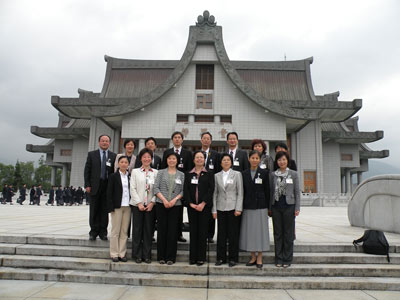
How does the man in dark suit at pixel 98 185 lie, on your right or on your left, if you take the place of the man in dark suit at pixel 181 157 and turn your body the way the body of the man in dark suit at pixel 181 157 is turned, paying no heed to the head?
on your right

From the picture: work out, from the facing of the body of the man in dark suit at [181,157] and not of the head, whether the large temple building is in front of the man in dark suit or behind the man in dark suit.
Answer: behind

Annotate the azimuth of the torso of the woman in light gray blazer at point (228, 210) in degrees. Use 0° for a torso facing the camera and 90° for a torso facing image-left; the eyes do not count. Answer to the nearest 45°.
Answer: approximately 0°

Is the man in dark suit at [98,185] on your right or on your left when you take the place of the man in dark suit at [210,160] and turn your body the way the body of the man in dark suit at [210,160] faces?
on your right

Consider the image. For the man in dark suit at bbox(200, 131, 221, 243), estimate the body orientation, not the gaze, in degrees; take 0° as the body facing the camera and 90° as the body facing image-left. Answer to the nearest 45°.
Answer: approximately 0°

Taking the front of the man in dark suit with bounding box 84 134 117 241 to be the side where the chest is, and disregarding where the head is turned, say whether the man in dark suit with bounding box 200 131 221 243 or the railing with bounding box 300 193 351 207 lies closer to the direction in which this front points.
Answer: the man in dark suit

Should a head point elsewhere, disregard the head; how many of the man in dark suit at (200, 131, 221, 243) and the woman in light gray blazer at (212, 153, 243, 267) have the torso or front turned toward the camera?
2

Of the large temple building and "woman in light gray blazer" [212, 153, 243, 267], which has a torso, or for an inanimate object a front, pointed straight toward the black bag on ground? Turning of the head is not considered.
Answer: the large temple building

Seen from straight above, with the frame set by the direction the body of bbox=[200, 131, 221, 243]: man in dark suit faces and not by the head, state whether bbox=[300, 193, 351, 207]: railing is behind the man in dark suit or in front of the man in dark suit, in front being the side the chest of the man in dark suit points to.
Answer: behind
